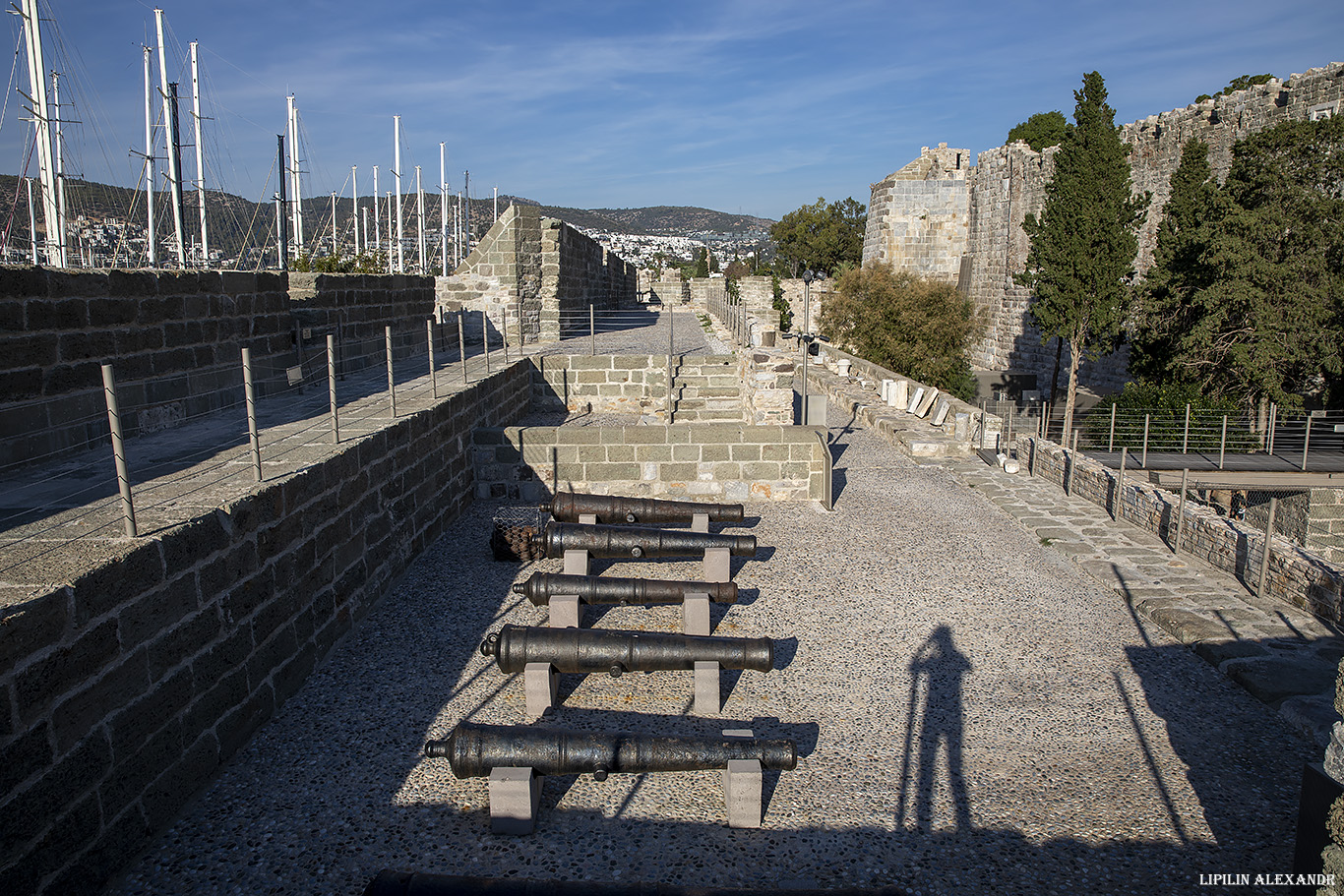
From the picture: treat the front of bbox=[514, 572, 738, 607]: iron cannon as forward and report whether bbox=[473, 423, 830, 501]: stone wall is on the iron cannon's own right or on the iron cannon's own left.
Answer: on the iron cannon's own left

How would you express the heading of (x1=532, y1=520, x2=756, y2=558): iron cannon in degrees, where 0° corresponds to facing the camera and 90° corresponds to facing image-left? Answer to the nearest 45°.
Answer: approximately 270°

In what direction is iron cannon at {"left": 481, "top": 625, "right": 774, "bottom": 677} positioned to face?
to the viewer's right

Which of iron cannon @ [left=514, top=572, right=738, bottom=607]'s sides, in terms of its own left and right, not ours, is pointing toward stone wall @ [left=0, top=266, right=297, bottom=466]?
back

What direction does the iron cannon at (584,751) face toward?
to the viewer's right

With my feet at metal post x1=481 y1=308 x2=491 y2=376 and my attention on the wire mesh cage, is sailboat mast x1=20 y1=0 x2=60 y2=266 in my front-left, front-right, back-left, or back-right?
back-right

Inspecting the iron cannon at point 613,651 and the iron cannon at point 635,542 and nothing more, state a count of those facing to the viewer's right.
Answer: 2

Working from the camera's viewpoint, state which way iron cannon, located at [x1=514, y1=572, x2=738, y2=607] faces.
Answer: facing to the right of the viewer

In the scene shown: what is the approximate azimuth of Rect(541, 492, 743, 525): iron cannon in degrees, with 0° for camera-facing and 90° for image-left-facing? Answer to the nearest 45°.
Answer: approximately 270°

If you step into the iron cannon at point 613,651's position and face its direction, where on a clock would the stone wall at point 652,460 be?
The stone wall is roughly at 9 o'clock from the iron cannon.

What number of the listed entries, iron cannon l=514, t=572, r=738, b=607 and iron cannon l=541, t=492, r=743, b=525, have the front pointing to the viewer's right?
2

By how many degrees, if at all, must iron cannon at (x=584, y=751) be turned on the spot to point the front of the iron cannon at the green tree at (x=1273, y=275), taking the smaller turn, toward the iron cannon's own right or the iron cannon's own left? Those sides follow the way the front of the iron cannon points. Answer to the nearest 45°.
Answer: approximately 45° to the iron cannon's own left

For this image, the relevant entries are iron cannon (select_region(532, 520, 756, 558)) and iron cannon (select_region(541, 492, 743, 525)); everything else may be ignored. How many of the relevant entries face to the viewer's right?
2

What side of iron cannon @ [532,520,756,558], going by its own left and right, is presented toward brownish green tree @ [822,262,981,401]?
left
